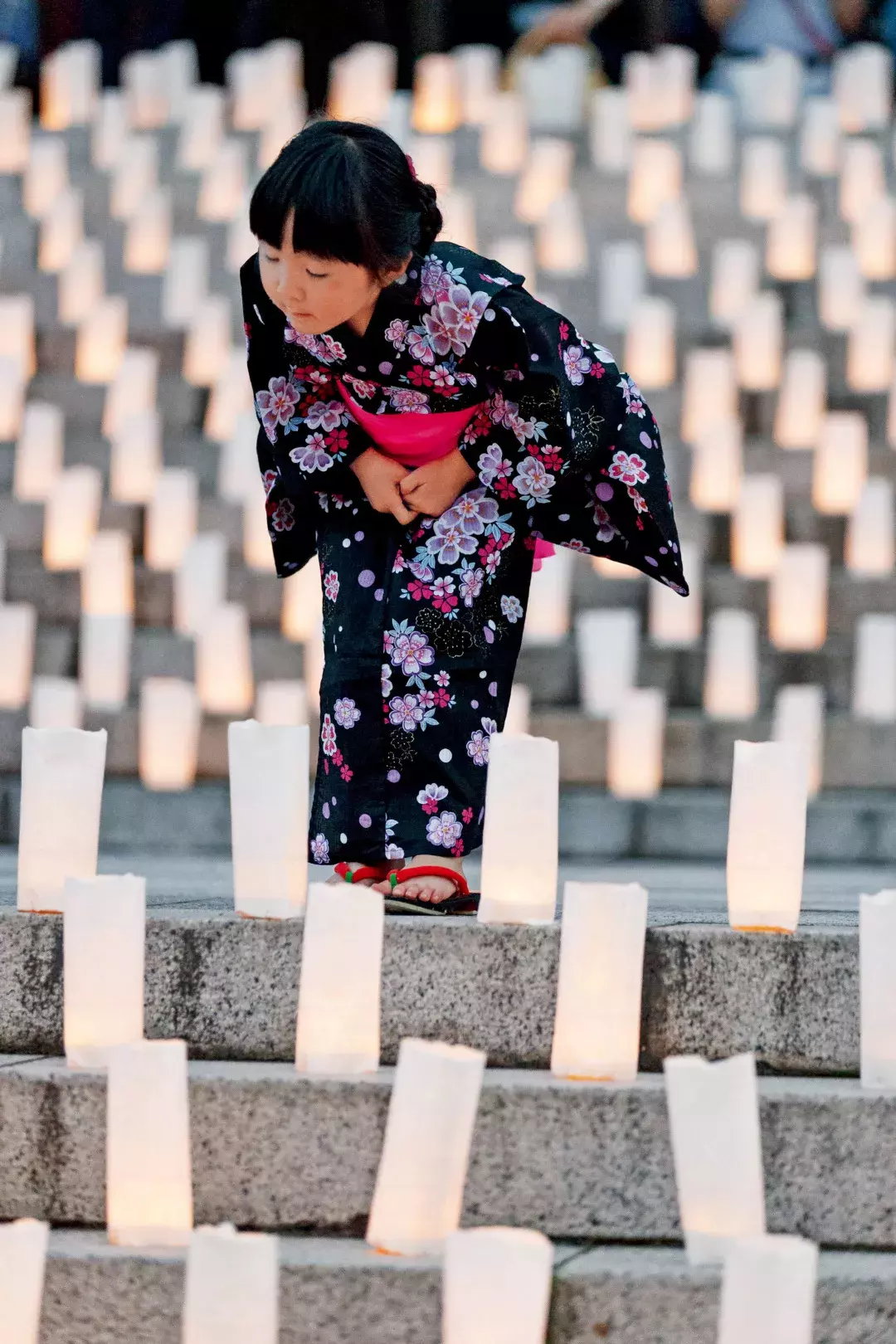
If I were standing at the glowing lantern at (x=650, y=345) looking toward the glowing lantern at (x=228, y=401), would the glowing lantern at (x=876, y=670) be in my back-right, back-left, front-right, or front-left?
back-left

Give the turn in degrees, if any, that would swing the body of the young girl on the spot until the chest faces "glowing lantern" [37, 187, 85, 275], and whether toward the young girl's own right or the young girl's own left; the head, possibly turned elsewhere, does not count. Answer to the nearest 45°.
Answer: approximately 135° to the young girl's own right

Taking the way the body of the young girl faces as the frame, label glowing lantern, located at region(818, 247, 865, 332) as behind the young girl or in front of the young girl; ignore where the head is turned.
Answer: behind

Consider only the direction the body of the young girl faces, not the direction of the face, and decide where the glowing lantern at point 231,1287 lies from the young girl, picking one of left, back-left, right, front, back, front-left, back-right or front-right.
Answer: front-left

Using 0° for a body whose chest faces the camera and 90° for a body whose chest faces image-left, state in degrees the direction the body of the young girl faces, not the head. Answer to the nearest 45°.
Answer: approximately 45°

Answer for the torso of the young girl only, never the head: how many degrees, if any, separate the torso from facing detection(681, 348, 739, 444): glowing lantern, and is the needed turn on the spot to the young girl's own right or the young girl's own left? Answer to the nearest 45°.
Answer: approximately 135° to the young girl's own right

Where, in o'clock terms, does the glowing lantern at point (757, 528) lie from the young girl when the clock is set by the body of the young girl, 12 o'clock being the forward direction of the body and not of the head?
The glowing lantern is roughly at 5 o'clock from the young girl.

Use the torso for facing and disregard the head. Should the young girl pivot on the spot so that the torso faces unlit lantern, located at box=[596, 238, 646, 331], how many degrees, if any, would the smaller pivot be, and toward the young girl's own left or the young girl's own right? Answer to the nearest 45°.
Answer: approximately 135° to the young girl's own right
